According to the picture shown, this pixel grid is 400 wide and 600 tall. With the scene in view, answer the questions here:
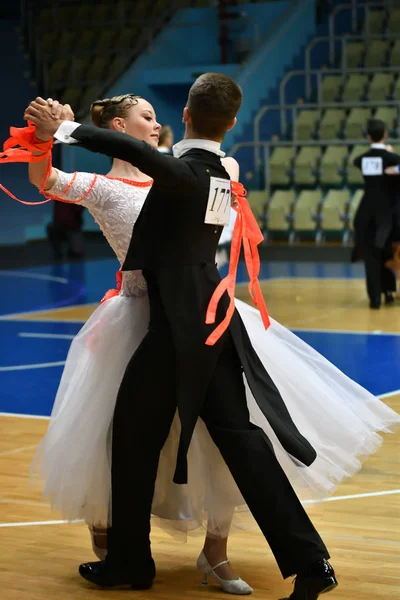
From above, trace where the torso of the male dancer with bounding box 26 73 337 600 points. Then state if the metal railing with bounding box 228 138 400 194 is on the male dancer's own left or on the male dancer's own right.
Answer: on the male dancer's own right

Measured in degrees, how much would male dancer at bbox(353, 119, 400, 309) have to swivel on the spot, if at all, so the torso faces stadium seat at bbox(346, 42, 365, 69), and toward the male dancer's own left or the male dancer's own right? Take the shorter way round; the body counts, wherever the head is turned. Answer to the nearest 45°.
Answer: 0° — they already face it

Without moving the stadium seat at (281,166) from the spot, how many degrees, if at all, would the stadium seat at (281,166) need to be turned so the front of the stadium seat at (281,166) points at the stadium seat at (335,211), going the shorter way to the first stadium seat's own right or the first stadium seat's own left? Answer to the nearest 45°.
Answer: approximately 90° to the first stadium seat's own left

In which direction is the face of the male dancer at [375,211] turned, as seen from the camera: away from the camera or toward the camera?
away from the camera

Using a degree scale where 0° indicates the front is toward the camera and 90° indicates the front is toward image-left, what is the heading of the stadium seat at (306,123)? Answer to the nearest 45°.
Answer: approximately 45°

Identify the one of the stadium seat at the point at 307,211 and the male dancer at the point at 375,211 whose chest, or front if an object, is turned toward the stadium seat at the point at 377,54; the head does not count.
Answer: the male dancer

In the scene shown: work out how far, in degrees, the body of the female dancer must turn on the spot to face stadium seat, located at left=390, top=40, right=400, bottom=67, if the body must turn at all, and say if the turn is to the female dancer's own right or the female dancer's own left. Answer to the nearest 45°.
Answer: approximately 135° to the female dancer's own left

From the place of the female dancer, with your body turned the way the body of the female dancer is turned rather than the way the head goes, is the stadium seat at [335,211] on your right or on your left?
on your left

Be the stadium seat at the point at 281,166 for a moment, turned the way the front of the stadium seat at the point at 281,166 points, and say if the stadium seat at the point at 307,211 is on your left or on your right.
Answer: on your left

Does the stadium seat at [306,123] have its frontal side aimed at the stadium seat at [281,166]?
yes

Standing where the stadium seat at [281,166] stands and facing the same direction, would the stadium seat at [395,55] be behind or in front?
behind

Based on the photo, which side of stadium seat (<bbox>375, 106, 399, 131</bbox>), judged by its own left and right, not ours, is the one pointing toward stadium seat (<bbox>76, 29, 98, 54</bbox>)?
right

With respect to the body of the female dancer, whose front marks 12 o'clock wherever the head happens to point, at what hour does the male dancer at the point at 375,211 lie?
The male dancer is roughly at 8 o'clock from the female dancer.

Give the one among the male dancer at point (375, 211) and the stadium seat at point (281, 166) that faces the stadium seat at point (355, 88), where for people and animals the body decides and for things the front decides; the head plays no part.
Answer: the male dancer

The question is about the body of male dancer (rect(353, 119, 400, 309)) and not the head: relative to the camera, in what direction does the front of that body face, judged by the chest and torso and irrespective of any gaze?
away from the camera

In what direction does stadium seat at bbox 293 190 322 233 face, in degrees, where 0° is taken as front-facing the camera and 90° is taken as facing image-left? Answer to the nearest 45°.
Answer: approximately 45°

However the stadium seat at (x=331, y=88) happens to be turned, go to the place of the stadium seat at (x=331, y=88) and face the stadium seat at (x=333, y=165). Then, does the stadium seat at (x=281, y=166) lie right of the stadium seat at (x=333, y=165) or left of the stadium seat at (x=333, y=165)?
right

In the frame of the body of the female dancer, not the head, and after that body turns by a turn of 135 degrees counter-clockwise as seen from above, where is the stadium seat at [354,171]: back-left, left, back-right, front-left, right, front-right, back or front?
front

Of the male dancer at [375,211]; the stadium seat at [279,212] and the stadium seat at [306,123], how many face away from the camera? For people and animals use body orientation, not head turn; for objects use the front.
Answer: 1
